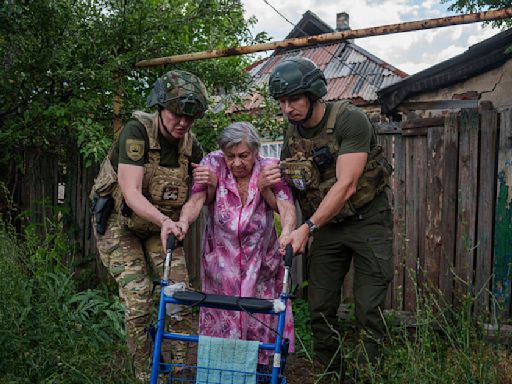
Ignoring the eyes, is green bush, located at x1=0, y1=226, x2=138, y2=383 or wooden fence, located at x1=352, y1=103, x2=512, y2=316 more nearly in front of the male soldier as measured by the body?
the green bush

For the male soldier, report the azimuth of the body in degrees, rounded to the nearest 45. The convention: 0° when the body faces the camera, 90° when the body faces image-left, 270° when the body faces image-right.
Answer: approximately 45°

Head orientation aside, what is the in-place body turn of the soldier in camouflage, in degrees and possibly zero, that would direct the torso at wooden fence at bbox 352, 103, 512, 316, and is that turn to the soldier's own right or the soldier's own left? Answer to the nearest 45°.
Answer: approximately 45° to the soldier's own left

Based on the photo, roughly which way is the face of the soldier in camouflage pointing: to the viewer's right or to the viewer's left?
to the viewer's right

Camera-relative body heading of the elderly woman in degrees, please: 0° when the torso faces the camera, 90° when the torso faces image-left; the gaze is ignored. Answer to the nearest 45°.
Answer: approximately 0°

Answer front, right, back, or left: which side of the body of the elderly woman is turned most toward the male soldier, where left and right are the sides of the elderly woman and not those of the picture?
left

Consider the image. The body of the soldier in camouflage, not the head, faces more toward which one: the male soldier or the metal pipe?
the male soldier

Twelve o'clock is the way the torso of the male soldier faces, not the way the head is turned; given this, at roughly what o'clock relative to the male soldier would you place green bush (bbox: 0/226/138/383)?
The green bush is roughly at 1 o'clock from the male soldier.
